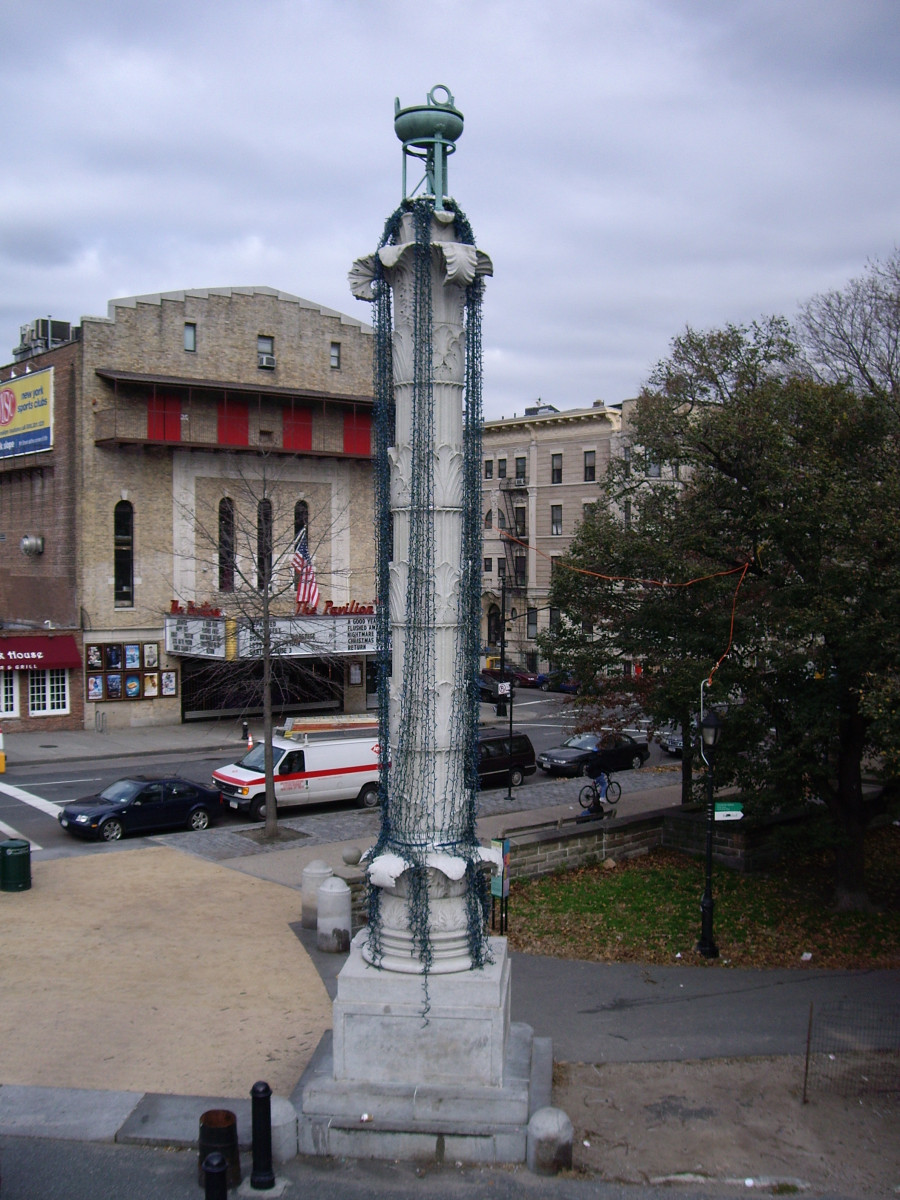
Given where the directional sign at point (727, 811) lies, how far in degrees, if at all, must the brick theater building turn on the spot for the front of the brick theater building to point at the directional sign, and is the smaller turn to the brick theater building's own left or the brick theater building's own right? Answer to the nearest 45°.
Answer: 0° — it already faces it

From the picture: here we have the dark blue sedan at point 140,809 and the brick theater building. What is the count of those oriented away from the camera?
0

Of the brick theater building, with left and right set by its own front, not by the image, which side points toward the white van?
front

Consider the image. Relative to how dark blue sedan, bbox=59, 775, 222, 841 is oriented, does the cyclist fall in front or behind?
behind

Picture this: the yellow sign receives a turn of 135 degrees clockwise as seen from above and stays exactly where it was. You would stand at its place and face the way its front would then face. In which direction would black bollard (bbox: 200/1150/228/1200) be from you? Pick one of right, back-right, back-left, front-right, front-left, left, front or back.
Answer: back

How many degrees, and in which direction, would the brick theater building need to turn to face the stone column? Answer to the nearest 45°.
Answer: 0° — it already faces it

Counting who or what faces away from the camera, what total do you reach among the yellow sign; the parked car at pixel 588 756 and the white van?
0

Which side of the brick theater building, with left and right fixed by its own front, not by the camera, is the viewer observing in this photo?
front

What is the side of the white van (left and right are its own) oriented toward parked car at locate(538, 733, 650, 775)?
back

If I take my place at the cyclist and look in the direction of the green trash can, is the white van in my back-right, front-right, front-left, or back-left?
front-right

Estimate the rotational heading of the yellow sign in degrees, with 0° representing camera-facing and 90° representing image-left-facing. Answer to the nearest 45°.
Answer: approximately 45°

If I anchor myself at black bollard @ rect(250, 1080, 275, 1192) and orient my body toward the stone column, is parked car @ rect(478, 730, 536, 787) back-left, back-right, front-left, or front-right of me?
front-left

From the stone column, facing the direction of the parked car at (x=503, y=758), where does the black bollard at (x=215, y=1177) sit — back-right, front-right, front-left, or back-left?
back-left

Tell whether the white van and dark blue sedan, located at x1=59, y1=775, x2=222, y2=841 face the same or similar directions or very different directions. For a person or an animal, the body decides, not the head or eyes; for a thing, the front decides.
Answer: same or similar directions

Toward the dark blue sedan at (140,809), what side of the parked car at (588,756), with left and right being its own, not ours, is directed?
front

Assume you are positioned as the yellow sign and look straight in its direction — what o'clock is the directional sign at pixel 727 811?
The directional sign is roughly at 10 o'clock from the yellow sign.
